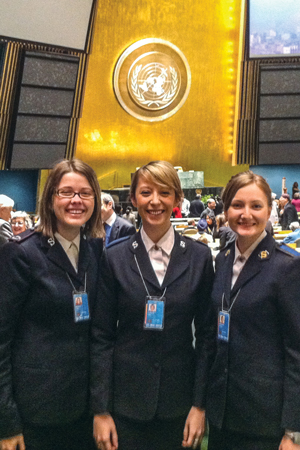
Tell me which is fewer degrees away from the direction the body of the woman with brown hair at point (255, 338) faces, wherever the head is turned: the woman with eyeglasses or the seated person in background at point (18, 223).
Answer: the woman with eyeglasses

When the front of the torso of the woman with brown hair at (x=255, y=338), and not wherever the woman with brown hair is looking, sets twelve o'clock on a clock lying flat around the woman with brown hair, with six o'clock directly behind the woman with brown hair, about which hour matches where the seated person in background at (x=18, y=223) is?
The seated person in background is roughly at 3 o'clock from the woman with brown hair.

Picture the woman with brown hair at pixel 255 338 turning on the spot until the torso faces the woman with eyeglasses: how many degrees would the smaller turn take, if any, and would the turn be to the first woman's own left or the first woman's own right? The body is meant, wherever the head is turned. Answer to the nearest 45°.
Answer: approximately 45° to the first woman's own right

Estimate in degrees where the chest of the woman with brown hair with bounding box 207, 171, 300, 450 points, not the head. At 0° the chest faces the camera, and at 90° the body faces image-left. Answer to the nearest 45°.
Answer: approximately 45°

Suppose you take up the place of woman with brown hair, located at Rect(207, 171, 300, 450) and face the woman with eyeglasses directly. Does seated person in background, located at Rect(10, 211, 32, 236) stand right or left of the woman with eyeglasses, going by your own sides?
right

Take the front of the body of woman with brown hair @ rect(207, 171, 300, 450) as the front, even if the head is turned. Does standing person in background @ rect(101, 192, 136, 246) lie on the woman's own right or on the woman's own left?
on the woman's own right

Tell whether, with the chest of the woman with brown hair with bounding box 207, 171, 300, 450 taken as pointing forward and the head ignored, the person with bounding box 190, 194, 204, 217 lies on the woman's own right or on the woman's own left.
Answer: on the woman's own right

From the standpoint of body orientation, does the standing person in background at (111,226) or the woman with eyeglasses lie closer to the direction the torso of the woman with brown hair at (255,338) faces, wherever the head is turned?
the woman with eyeglasses
